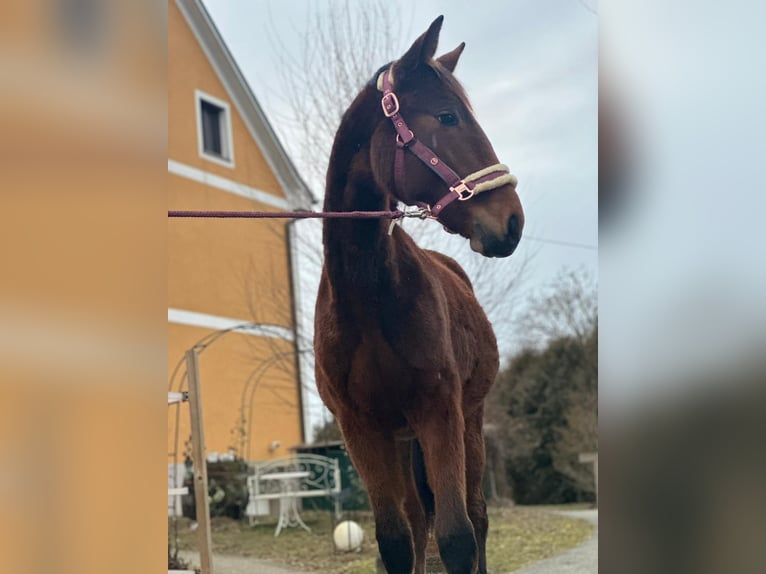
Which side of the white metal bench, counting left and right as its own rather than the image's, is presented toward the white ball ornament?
front

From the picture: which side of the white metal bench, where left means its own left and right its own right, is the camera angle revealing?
front

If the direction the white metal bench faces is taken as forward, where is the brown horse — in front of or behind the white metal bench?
in front

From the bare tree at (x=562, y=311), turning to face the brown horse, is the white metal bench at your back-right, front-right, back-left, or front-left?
front-right

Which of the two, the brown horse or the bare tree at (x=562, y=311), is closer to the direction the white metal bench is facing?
the brown horse
